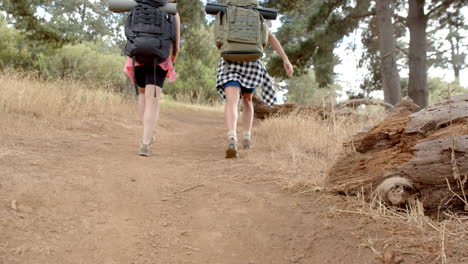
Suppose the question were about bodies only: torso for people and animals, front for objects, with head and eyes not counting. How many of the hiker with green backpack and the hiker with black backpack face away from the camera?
2

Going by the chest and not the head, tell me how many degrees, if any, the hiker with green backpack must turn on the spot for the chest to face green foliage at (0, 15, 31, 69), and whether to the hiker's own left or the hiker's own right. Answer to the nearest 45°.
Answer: approximately 45° to the hiker's own left

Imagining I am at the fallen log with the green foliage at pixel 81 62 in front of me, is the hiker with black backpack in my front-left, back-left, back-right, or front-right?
front-left

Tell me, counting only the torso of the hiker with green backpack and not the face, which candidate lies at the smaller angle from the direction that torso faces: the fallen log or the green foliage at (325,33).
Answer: the green foliage

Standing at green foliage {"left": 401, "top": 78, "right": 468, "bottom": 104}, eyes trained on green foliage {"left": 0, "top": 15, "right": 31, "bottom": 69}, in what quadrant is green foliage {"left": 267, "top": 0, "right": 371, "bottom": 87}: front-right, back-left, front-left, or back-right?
front-right

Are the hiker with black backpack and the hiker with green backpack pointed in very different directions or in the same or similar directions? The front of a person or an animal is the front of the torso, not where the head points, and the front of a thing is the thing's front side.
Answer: same or similar directions

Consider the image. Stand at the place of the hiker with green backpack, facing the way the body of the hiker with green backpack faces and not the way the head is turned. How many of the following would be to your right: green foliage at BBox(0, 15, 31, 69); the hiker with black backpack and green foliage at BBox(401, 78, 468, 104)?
1

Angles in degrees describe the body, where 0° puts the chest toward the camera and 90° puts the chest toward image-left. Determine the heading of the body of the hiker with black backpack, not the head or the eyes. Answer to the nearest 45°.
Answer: approximately 180°

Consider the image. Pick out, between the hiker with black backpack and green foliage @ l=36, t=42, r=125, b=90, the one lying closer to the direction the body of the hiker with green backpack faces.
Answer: the green foliage

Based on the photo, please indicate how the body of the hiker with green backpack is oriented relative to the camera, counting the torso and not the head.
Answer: away from the camera
